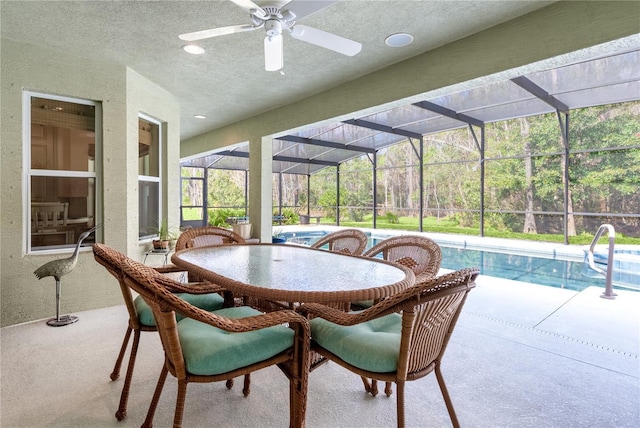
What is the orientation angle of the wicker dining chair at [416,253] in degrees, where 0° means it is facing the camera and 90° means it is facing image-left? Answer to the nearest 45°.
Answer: approximately 45°

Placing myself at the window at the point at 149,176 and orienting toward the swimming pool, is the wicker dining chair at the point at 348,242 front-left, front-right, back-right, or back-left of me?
front-right

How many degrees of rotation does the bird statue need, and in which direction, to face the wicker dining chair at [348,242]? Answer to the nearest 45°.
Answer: approximately 45° to its right

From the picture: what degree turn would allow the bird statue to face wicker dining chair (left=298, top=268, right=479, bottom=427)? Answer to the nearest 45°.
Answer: approximately 45° to its right

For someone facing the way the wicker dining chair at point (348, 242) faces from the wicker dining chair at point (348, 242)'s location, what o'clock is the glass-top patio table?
The glass-top patio table is roughly at 11 o'clock from the wicker dining chair.

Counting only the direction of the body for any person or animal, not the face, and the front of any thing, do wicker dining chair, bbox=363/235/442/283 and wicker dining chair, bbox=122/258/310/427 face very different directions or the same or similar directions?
very different directions

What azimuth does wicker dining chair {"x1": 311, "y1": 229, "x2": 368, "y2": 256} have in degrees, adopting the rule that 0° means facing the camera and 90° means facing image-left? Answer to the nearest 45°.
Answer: approximately 45°

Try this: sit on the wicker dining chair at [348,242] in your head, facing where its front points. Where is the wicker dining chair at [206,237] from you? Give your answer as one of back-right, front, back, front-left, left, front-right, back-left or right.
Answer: front-right

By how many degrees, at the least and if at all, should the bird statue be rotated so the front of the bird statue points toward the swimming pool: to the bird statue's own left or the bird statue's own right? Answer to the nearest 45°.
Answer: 0° — it already faces it

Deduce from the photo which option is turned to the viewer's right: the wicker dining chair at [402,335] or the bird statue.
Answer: the bird statue

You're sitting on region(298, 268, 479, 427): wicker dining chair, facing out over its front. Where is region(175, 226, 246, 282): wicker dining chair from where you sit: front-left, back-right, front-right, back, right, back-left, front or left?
front

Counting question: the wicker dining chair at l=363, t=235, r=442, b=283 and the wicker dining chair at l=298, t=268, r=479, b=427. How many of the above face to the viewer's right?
0

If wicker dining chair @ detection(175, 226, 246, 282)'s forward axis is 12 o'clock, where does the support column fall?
The support column is roughly at 8 o'clock from the wicker dining chair.

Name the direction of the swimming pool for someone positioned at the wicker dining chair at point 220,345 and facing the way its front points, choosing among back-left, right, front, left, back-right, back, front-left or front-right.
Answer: front

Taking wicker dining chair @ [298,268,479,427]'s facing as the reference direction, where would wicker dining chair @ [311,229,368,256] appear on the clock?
wicker dining chair @ [311,229,368,256] is roughly at 1 o'clock from wicker dining chair @ [298,268,479,427].

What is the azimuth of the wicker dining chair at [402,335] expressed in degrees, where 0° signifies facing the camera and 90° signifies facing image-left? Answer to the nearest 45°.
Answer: approximately 135°

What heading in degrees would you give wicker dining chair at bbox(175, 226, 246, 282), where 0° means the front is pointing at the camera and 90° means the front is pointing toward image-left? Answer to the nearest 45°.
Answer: approximately 315°

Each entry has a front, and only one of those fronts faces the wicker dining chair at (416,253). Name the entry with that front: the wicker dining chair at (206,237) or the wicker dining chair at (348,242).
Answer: the wicker dining chair at (206,237)

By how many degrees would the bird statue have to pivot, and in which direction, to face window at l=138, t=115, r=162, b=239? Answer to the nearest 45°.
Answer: approximately 45° to its left
